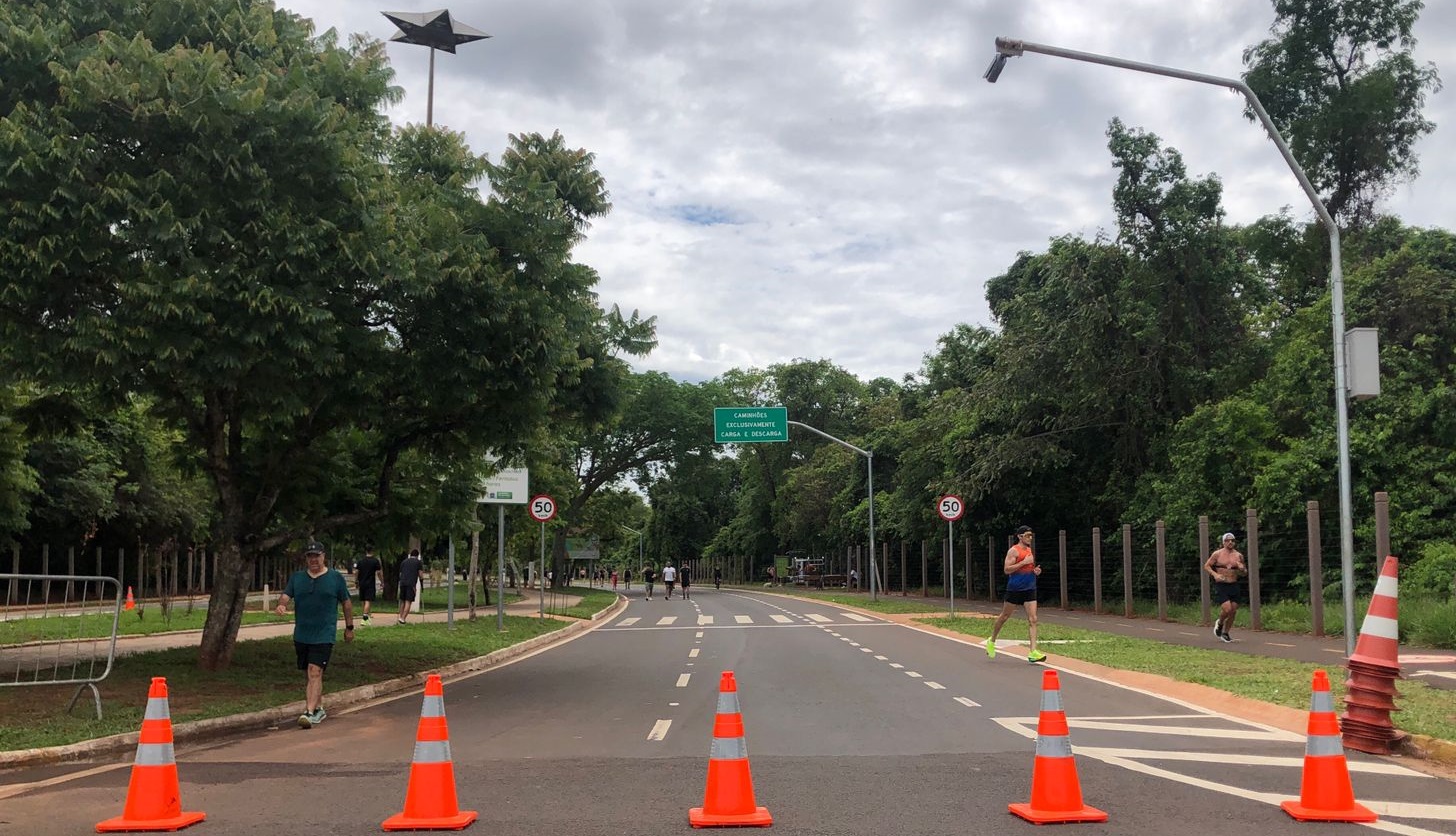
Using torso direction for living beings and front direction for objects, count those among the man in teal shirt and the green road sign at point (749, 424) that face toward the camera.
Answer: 2

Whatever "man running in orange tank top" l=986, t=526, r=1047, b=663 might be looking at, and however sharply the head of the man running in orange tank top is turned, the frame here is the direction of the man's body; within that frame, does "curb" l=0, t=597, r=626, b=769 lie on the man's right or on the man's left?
on the man's right

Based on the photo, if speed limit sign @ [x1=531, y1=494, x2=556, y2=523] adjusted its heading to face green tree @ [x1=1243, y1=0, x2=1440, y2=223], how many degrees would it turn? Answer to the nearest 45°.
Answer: approximately 90° to its left

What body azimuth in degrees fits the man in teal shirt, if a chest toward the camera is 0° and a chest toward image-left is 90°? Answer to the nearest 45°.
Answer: approximately 0°

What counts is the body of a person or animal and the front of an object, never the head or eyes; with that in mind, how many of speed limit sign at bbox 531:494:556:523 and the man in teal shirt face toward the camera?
2

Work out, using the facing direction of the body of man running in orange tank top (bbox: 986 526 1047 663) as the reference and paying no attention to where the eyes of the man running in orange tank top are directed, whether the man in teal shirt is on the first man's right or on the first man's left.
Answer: on the first man's right

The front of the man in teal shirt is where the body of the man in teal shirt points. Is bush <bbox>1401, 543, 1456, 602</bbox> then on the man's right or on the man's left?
on the man's left

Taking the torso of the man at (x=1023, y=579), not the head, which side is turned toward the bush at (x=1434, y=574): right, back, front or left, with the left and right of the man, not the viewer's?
left
